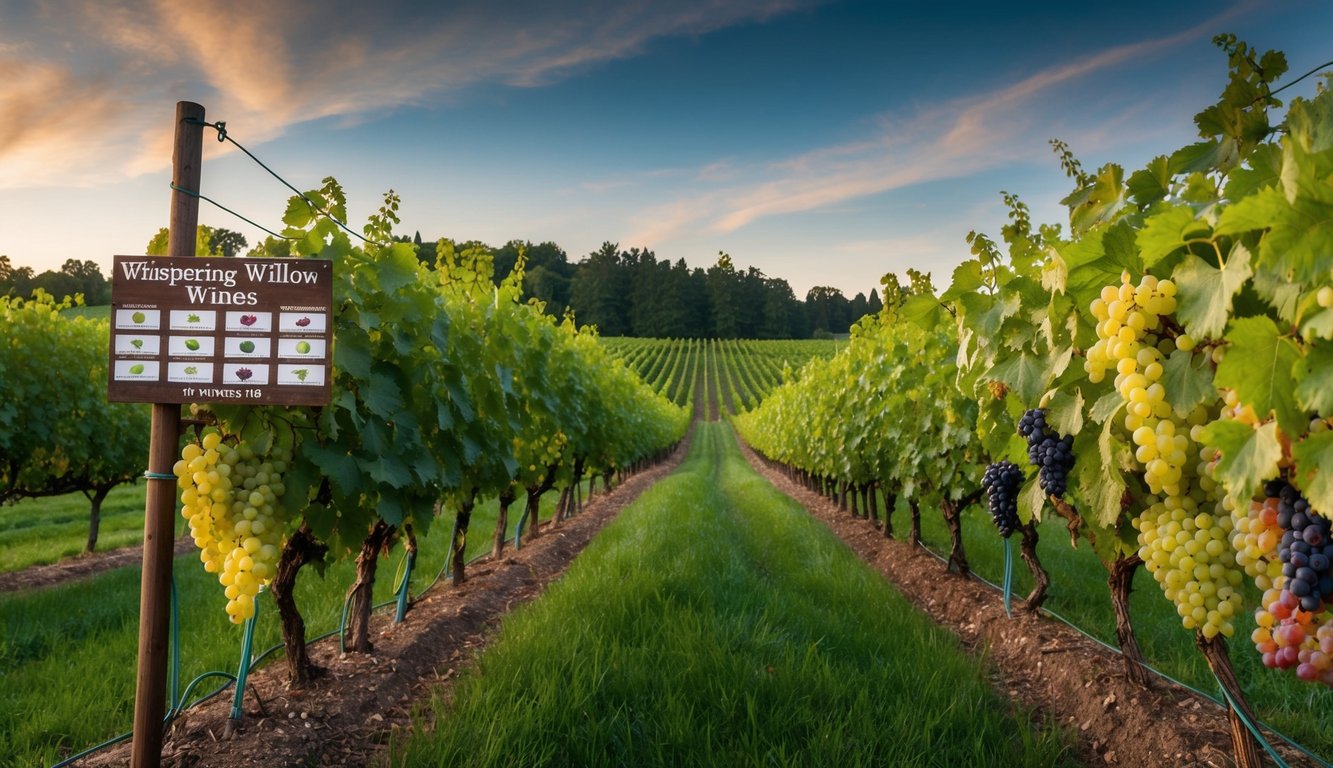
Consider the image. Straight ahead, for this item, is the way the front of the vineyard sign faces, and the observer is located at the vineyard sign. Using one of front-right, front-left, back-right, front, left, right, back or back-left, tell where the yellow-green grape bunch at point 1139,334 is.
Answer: front-left

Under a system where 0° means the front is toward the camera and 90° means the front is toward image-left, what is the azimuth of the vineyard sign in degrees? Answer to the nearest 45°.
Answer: approximately 0°
